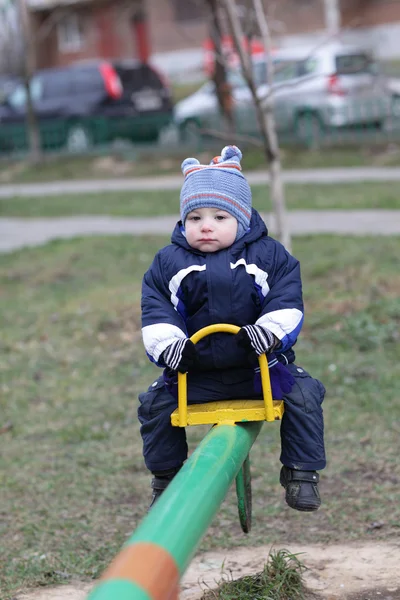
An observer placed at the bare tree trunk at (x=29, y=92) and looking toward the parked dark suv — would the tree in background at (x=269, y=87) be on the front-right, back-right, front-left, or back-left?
back-right

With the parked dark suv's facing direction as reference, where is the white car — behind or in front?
behind

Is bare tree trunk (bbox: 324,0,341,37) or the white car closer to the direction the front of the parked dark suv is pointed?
the bare tree trunk

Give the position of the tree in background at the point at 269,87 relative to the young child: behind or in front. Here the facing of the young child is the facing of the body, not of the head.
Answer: behind

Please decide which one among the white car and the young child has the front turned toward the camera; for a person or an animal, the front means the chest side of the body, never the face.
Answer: the young child

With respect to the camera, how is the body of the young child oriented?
toward the camera

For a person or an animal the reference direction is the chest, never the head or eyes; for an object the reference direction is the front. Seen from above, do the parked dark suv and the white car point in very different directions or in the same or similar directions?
same or similar directions

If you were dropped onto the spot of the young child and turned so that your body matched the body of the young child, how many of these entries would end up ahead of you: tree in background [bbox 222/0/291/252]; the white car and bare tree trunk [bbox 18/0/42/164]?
0

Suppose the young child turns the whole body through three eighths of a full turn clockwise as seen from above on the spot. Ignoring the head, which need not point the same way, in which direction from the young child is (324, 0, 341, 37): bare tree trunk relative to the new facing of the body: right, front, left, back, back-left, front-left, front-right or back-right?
front-right

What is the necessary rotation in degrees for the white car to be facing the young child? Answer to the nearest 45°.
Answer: approximately 135° to its left

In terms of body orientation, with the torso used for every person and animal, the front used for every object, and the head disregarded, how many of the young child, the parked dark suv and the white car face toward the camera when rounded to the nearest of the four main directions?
1

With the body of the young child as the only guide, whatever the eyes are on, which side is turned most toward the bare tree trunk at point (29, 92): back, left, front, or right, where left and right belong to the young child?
back

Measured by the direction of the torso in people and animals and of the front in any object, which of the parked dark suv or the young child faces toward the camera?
the young child

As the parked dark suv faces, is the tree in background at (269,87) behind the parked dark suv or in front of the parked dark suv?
behind

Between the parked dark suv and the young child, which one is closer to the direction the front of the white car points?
the parked dark suv

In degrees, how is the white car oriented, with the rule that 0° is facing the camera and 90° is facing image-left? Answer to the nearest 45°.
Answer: approximately 135°

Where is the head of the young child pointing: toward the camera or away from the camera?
toward the camera

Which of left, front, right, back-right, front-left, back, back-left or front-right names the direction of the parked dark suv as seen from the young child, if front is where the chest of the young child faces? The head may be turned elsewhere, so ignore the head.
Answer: back
